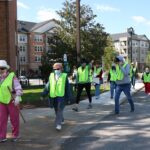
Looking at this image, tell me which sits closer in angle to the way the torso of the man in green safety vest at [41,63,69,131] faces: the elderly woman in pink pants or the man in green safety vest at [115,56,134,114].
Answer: the elderly woman in pink pants

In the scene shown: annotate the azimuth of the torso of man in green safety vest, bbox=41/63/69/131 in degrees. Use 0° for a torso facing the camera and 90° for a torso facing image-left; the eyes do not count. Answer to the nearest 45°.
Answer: approximately 0°

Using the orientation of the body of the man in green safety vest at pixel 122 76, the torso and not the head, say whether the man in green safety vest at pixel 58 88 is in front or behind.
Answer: in front

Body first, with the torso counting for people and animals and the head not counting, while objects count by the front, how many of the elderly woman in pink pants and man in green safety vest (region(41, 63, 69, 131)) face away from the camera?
0

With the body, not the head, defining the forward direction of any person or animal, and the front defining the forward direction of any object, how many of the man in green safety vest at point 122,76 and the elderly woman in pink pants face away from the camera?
0

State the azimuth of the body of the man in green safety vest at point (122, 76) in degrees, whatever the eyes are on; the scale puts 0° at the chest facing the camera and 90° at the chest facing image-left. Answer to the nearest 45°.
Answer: approximately 45°
